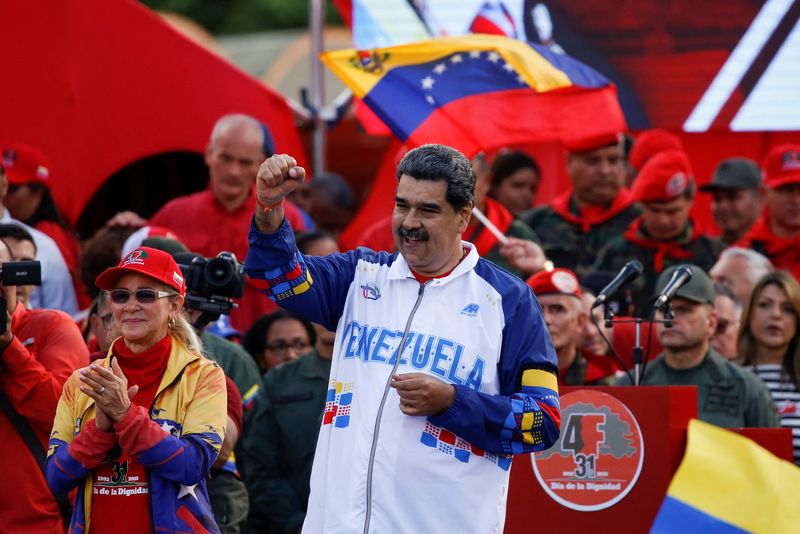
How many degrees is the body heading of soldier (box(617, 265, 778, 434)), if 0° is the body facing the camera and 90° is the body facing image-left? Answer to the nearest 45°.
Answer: approximately 45°

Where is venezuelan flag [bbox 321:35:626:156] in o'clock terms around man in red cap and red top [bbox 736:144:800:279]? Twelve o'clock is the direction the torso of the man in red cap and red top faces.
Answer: The venezuelan flag is roughly at 2 o'clock from the man in red cap and red top.

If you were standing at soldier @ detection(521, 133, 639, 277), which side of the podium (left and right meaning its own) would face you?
back
